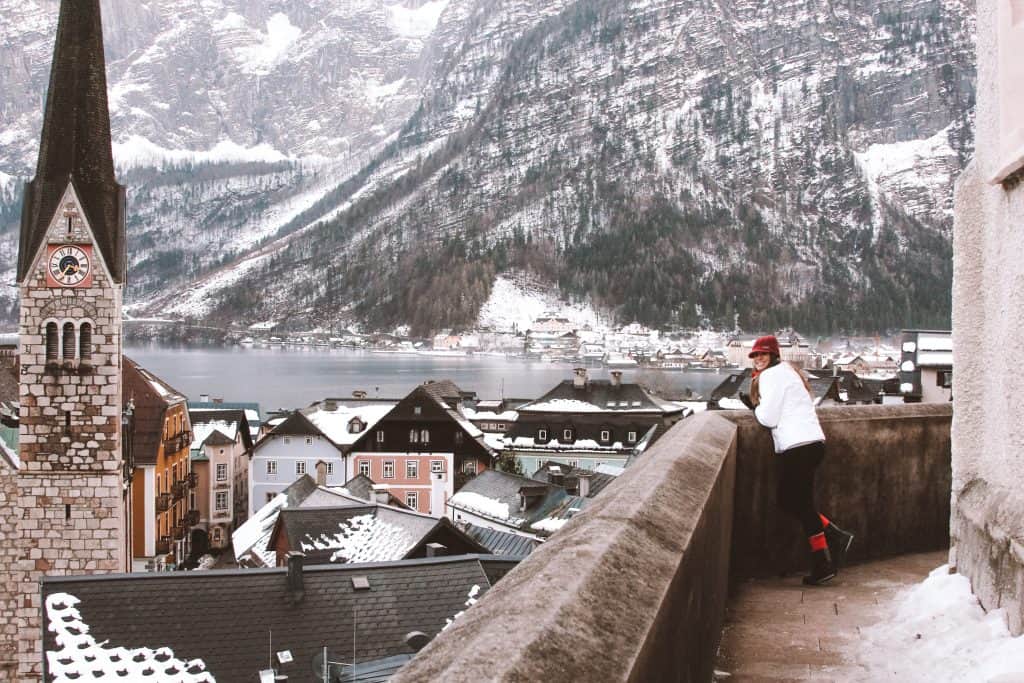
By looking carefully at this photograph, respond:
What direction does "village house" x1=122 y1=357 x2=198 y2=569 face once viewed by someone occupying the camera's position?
facing the viewer and to the right of the viewer

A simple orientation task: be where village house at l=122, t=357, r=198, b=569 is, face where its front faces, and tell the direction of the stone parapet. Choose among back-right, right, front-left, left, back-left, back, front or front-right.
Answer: front-right

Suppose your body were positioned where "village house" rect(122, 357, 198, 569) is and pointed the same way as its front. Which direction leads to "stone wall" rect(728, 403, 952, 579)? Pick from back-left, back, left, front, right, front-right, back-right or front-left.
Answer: front-right

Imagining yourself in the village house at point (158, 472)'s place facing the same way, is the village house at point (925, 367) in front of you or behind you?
in front

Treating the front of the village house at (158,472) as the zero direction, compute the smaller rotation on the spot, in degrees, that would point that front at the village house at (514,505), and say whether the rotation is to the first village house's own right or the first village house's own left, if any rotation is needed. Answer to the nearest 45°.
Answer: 0° — it already faces it
